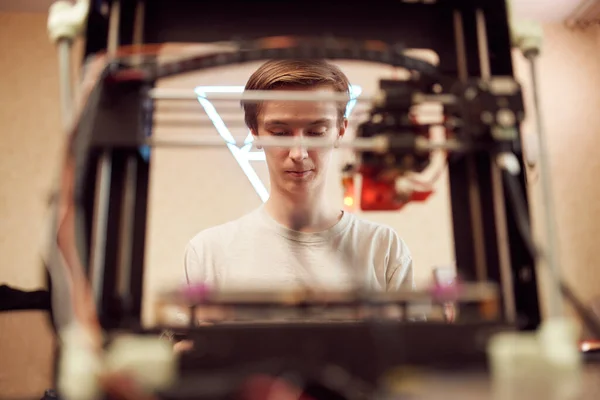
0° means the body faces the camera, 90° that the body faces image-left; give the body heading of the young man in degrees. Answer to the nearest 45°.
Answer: approximately 0°
